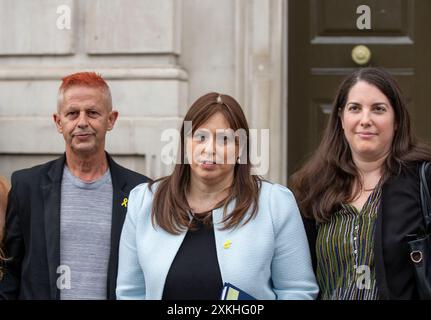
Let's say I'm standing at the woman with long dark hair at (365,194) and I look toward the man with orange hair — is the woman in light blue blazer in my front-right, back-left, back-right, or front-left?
front-left

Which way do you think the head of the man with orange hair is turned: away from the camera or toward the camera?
toward the camera

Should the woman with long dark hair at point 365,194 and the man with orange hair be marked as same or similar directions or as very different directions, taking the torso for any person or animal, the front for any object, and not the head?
same or similar directions

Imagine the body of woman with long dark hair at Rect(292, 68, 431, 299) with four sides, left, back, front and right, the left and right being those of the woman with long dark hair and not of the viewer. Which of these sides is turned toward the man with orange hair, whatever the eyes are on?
right

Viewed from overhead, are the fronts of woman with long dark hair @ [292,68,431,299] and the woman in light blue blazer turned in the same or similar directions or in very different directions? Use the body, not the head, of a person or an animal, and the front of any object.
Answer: same or similar directions

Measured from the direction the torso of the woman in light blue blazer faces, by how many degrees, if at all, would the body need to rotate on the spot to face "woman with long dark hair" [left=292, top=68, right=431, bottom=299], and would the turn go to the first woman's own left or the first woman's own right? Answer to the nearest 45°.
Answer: approximately 90° to the first woman's own left

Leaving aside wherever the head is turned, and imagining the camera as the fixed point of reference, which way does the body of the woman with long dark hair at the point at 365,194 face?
toward the camera

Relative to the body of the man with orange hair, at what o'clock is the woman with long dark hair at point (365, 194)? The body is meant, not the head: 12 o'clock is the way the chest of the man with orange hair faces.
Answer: The woman with long dark hair is roughly at 10 o'clock from the man with orange hair.

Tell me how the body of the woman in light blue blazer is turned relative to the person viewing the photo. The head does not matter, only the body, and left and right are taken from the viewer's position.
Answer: facing the viewer

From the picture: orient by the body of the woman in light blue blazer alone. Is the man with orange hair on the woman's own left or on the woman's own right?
on the woman's own right

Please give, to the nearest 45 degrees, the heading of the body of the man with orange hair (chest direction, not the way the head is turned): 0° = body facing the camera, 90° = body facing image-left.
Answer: approximately 0°
